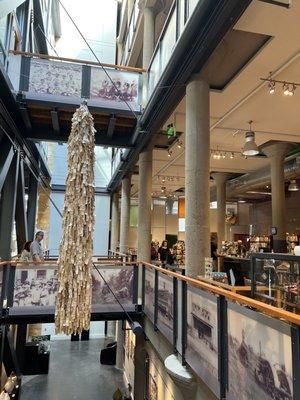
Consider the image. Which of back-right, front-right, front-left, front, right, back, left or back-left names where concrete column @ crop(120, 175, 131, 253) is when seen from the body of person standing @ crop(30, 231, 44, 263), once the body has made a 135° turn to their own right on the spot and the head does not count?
back-right

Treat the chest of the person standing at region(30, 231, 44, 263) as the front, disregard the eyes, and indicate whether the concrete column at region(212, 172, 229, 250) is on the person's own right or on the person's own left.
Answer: on the person's own left

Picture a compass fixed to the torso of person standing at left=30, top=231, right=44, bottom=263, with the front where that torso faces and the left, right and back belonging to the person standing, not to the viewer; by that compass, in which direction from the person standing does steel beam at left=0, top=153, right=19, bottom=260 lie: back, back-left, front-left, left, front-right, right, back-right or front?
back

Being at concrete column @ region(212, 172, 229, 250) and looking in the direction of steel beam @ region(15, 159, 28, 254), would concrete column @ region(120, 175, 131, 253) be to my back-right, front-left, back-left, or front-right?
front-right

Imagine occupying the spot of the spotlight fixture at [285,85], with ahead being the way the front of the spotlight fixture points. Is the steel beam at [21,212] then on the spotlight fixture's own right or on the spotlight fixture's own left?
on the spotlight fixture's own right

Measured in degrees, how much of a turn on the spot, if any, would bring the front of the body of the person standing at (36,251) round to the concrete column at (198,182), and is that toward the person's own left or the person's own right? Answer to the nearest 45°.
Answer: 0° — they already face it

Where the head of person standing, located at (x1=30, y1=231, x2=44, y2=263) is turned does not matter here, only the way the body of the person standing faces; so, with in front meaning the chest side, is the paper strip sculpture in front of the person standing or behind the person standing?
in front

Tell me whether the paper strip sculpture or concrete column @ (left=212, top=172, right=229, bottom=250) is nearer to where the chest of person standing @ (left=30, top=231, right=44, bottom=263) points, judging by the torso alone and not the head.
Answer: the paper strip sculpture

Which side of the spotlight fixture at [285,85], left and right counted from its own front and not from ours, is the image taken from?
front

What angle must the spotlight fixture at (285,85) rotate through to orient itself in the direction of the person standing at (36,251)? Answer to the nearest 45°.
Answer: approximately 90° to its right

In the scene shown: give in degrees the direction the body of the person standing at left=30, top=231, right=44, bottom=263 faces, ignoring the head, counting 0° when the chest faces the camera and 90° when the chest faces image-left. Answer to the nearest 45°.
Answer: approximately 315°

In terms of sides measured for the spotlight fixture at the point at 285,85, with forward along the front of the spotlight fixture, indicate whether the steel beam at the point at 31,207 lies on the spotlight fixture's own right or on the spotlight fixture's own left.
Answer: on the spotlight fixture's own right

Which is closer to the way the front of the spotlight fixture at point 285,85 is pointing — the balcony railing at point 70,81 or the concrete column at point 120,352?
the balcony railing

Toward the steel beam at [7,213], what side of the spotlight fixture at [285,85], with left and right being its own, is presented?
right

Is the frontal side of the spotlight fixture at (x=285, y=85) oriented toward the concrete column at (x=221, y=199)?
no

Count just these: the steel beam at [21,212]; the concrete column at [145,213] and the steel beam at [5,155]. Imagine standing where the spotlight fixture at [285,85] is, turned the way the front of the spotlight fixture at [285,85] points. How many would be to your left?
0

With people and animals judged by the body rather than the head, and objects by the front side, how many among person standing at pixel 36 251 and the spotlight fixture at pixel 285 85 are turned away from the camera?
0
